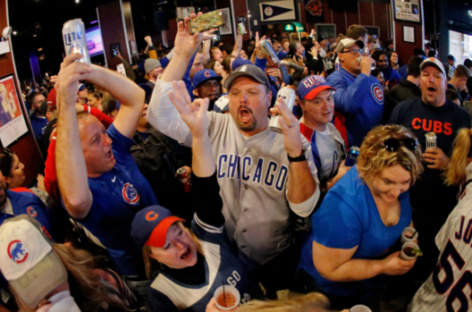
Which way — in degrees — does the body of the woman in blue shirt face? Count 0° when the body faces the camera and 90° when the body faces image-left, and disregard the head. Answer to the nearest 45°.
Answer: approximately 315°

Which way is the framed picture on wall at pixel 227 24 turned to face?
toward the camera

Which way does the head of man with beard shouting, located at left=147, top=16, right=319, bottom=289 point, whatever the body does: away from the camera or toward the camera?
toward the camera

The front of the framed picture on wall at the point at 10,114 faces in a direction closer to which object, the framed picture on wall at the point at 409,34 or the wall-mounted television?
the framed picture on wall

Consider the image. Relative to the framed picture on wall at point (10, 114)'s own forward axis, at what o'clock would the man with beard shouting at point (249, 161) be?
The man with beard shouting is roughly at 1 o'clock from the framed picture on wall.

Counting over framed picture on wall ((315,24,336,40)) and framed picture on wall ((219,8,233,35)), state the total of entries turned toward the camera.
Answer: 2

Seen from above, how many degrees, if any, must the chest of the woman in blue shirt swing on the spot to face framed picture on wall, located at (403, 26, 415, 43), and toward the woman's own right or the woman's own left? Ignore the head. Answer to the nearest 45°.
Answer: approximately 135° to the woman's own left

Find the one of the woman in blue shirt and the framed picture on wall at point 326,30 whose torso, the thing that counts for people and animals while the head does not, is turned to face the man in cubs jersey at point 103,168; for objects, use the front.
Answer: the framed picture on wall

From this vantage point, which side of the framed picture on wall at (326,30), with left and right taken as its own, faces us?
front

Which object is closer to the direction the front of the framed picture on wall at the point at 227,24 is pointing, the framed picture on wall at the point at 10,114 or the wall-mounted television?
the framed picture on wall

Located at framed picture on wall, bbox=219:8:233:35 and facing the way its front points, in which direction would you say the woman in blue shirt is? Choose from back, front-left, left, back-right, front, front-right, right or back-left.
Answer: front

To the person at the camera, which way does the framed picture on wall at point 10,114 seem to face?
facing the viewer and to the right of the viewer
